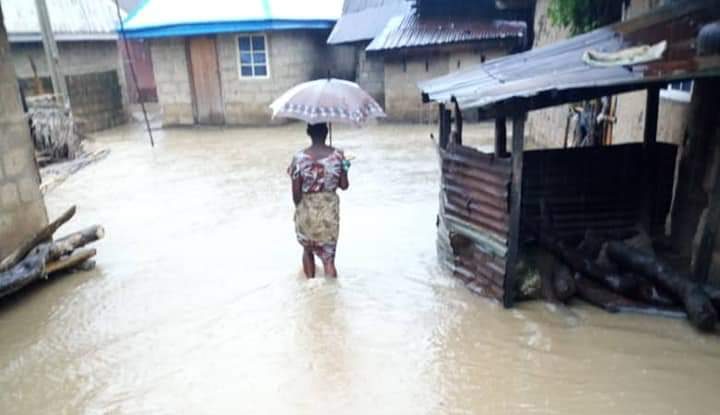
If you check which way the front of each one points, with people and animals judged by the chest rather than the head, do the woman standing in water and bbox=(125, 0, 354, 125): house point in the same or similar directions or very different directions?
very different directions

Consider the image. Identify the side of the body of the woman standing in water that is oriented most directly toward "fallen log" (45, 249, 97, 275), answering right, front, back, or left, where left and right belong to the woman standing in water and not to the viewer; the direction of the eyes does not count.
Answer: left

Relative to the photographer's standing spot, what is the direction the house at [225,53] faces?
facing the viewer

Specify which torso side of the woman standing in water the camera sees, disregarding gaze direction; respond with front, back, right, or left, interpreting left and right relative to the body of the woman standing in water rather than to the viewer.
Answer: back

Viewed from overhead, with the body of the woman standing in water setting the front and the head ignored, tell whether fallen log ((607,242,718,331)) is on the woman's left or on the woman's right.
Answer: on the woman's right

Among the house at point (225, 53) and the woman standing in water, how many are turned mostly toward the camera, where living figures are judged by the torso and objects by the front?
1

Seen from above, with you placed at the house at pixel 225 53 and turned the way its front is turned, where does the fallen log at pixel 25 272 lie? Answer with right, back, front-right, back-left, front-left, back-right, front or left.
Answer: front

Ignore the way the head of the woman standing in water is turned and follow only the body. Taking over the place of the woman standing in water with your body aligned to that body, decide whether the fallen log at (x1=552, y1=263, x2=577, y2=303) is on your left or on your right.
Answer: on your right

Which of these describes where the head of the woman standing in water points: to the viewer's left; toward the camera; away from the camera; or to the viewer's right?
away from the camera

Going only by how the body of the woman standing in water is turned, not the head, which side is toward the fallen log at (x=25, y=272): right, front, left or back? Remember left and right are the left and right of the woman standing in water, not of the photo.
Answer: left

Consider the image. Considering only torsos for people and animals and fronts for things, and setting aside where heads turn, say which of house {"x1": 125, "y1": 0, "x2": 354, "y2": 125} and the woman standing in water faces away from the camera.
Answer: the woman standing in water

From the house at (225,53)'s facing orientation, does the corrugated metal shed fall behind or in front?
in front

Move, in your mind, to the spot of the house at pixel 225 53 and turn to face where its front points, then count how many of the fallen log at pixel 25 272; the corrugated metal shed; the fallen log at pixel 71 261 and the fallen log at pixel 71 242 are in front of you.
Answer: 4

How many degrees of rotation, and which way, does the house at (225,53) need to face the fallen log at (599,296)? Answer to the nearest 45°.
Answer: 0° — it already faces it

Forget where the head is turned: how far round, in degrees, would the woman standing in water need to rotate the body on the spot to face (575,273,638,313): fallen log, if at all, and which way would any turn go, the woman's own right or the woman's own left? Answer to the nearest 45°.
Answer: approximately 90° to the woman's own right
